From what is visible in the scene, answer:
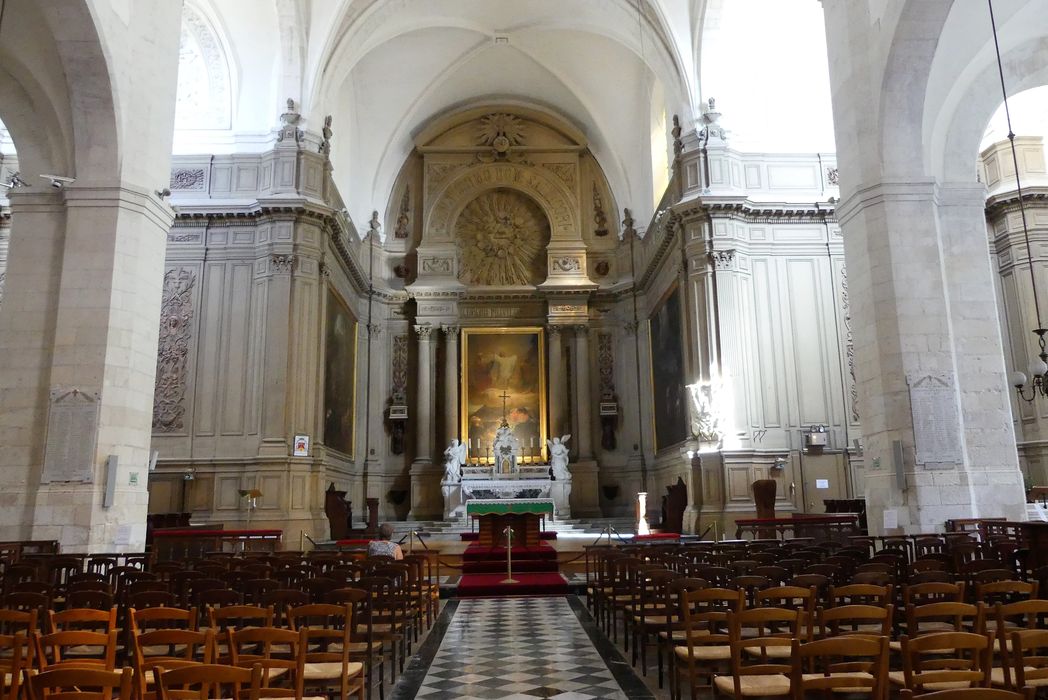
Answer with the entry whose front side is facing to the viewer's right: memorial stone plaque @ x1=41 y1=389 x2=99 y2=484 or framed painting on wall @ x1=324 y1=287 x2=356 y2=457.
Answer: the framed painting on wall

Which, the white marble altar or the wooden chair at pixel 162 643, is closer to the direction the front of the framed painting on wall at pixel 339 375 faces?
the white marble altar

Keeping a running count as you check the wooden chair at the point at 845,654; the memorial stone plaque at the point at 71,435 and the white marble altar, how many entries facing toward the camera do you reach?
2

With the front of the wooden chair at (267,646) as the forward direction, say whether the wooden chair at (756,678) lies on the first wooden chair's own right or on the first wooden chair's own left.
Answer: on the first wooden chair's own right

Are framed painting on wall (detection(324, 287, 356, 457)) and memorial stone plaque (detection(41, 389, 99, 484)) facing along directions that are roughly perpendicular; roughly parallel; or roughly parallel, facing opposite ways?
roughly perpendicular

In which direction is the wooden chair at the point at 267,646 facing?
away from the camera

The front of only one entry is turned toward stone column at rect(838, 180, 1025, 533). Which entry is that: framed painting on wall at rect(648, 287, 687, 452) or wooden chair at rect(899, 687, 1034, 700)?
the wooden chair

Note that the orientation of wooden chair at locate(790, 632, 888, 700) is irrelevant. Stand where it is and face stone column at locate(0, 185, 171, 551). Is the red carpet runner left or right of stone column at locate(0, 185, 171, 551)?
right

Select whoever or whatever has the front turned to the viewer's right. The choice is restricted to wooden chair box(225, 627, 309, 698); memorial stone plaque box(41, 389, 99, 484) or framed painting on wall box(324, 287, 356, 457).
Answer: the framed painting on wall

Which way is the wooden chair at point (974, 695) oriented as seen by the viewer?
away from the camera

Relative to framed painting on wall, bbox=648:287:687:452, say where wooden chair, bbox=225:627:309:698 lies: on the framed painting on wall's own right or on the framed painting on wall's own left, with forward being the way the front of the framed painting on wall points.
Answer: on the framed painting on wall's own left

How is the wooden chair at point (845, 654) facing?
away from the camera
